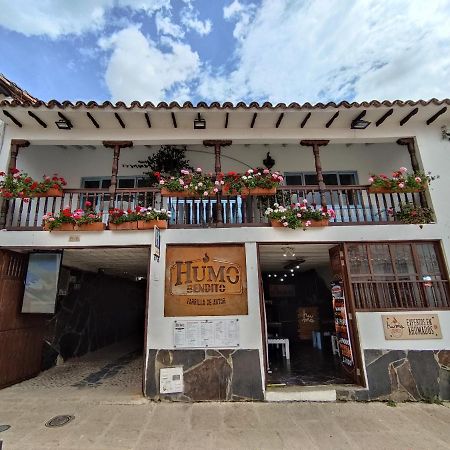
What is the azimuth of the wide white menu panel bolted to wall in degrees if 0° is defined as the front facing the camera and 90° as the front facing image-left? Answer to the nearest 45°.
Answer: approximately 0°

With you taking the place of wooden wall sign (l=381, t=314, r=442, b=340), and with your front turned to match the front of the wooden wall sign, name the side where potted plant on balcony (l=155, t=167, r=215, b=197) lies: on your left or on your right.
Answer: on your right

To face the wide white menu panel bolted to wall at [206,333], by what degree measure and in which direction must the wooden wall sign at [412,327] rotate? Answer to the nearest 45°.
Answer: approximately 45° to its right

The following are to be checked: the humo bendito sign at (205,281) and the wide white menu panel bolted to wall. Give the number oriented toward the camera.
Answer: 2

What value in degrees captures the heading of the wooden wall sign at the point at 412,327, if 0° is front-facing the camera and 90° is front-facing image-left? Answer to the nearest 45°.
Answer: approximately 0°

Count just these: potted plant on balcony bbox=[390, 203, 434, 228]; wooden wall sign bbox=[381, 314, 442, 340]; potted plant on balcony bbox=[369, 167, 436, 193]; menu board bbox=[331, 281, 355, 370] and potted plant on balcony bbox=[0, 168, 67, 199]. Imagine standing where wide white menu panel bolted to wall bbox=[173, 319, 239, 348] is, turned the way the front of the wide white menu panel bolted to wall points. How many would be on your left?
4
